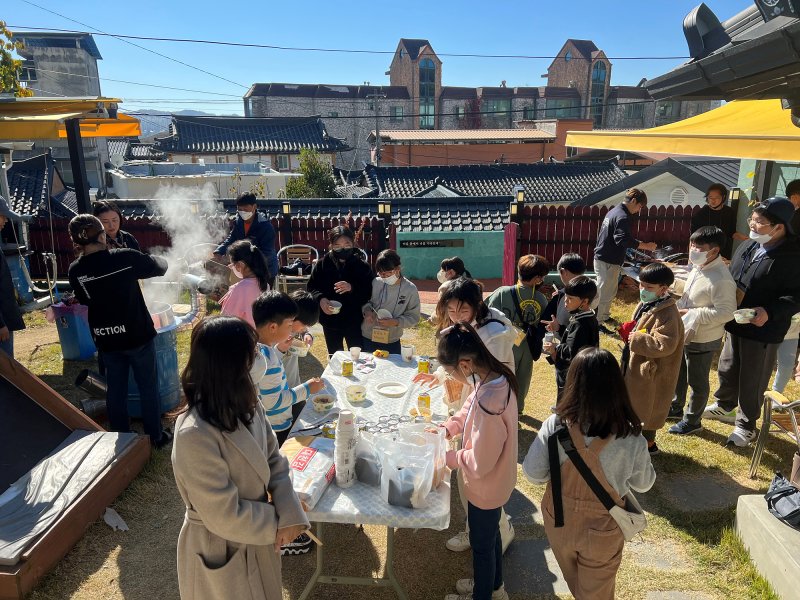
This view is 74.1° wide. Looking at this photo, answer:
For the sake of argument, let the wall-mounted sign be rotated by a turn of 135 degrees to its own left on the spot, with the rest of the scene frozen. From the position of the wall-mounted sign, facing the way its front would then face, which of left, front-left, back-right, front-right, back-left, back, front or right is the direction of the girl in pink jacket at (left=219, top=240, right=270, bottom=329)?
back-right

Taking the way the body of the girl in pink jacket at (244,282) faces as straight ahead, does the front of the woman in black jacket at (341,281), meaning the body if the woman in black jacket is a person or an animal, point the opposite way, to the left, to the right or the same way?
to the left

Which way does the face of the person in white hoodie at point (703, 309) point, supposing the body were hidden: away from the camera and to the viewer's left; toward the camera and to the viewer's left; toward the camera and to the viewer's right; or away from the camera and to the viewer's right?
toward the camera and to the viewer's left

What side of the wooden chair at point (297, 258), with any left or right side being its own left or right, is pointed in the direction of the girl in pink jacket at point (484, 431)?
front

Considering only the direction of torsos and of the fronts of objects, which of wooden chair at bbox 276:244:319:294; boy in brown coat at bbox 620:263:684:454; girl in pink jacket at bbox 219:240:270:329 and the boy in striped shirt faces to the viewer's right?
the boy in striped shirt

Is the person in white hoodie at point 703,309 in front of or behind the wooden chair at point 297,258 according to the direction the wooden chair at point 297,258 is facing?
in front

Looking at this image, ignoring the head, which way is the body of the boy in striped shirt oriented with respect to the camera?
to the viewer's right

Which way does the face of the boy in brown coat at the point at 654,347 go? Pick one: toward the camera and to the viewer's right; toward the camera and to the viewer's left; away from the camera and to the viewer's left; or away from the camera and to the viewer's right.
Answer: toward the camera and to the viewer's left

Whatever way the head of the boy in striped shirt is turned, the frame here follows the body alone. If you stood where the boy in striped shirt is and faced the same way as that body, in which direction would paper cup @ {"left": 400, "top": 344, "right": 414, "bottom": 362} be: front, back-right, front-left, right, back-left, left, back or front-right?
front-left

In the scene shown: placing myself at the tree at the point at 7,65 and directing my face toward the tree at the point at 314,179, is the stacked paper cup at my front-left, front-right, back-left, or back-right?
back-right

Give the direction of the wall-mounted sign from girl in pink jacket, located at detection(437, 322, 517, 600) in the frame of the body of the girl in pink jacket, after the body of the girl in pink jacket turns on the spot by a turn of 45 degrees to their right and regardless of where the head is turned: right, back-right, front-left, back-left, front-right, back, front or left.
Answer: front-right

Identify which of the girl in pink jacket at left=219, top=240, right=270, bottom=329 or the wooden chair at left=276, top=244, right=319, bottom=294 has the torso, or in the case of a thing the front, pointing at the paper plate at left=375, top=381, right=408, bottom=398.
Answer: the wooden chair

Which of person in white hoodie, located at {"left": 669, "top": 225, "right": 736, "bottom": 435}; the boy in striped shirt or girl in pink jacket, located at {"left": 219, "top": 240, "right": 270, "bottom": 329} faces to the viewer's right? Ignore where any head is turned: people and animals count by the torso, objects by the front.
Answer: the boy in striped shirt

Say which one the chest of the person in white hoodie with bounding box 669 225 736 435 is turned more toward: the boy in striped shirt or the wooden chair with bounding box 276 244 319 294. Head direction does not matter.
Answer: the boy in striped shirt

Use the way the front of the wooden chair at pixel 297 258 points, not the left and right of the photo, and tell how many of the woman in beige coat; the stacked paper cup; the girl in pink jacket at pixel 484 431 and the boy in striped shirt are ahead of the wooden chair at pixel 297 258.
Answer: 4

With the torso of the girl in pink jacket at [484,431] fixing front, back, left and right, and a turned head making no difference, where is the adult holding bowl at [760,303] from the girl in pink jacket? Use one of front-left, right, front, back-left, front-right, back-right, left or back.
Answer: back-right

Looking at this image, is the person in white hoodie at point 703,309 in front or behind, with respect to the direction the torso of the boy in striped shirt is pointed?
in front
